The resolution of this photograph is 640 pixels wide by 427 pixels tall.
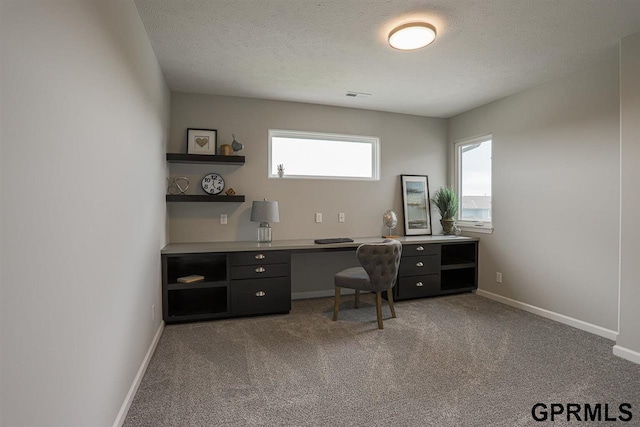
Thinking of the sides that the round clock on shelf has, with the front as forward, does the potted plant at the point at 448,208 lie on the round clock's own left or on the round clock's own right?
on the round clock's own left

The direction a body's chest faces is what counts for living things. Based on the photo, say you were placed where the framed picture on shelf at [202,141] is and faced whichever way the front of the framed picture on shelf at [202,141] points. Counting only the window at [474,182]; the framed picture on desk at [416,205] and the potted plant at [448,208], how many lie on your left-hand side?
3

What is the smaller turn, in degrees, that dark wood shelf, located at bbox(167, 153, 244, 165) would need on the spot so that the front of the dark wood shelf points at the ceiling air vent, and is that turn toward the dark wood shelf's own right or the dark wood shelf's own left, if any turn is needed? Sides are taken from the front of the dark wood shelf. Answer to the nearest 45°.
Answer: approximately 90° to the dark wood shelf's own left

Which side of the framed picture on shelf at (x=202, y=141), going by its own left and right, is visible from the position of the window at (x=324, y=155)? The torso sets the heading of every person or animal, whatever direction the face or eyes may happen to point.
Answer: left

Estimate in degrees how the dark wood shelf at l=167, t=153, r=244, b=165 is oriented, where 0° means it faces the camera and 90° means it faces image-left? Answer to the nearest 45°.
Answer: approximately 0°

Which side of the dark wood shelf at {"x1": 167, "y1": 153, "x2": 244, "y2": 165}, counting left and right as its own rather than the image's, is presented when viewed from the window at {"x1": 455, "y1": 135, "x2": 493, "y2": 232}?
left

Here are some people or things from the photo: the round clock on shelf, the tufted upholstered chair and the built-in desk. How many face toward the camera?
2
